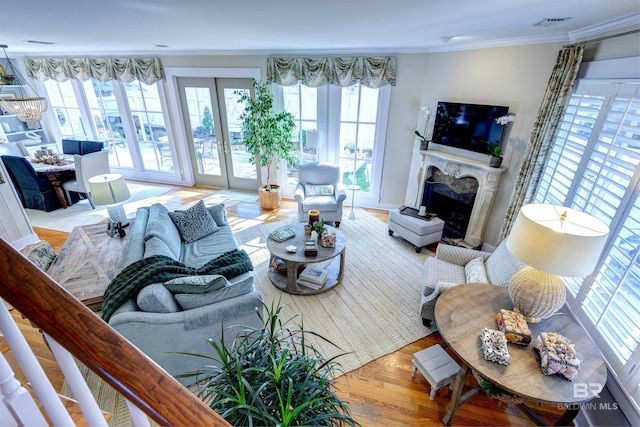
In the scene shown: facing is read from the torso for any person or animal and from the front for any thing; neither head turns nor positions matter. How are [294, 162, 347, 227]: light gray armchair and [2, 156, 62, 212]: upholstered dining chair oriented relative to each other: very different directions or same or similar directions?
very different directions

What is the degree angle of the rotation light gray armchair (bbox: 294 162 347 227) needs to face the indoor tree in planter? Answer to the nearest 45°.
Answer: approximately 135° to its right

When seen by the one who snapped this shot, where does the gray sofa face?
facing to the right of the viewer

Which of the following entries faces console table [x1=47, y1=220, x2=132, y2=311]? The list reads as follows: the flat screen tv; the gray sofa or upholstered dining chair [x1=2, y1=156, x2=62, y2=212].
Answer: the flat screen tv

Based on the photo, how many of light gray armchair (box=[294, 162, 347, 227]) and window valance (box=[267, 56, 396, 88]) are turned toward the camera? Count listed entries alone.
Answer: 2

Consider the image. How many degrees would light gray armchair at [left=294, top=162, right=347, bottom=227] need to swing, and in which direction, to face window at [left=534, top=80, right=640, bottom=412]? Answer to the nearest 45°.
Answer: approximately 45° to its left

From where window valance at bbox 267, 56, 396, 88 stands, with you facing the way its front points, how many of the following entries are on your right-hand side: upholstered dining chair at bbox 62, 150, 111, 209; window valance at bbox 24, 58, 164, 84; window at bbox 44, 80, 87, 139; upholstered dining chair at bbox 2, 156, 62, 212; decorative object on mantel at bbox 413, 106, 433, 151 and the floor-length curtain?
4

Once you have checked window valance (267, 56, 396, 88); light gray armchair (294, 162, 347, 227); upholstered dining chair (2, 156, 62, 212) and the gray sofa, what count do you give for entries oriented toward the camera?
2

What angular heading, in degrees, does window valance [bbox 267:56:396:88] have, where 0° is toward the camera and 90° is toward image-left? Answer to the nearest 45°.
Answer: approximately 0°

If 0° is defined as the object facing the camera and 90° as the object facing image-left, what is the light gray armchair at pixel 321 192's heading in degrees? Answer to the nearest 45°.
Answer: approximately 0°

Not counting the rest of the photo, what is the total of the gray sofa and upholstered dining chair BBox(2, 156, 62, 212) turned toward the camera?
0
